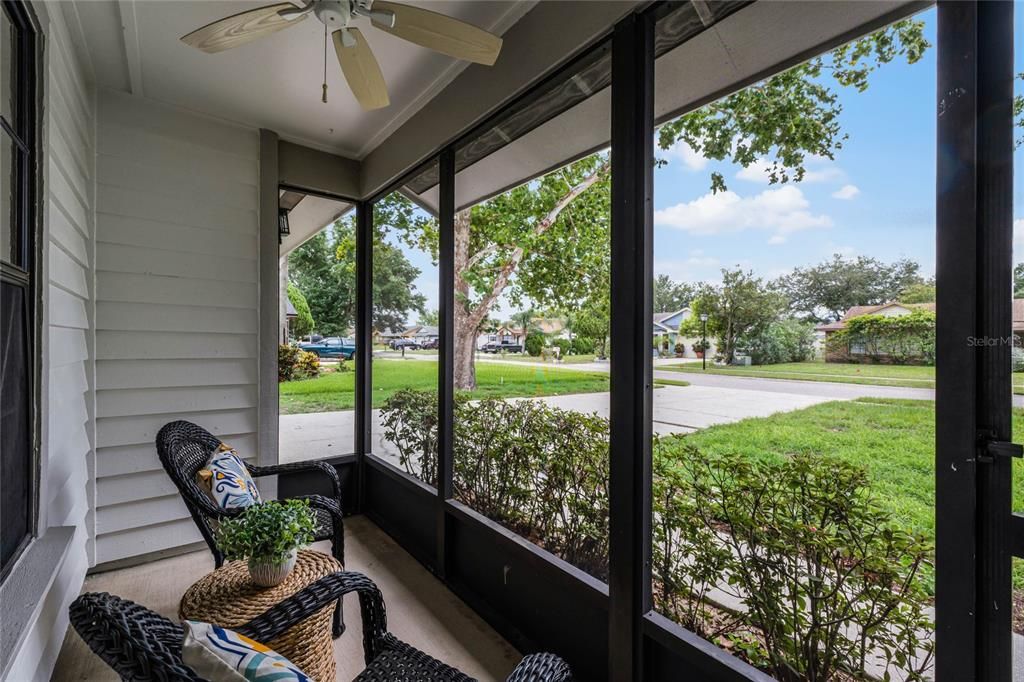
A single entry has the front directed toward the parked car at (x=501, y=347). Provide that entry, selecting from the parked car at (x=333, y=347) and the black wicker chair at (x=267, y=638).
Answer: the black wicker chair

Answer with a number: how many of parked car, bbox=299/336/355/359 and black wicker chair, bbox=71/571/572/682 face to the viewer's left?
1

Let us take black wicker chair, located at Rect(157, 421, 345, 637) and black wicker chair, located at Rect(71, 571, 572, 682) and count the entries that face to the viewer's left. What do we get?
0

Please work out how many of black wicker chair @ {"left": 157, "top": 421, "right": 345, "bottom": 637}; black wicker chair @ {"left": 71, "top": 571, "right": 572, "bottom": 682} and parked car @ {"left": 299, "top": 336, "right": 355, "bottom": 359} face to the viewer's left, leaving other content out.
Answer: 1

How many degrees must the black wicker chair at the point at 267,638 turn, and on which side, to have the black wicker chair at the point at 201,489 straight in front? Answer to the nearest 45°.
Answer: approximately 45° to its left

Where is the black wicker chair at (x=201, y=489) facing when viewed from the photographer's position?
facing to the right of the viewer

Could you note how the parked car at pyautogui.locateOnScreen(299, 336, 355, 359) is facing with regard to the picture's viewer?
facing to the left of the viewer

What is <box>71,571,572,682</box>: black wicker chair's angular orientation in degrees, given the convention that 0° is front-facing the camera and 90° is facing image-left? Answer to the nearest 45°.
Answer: approximately 225°
